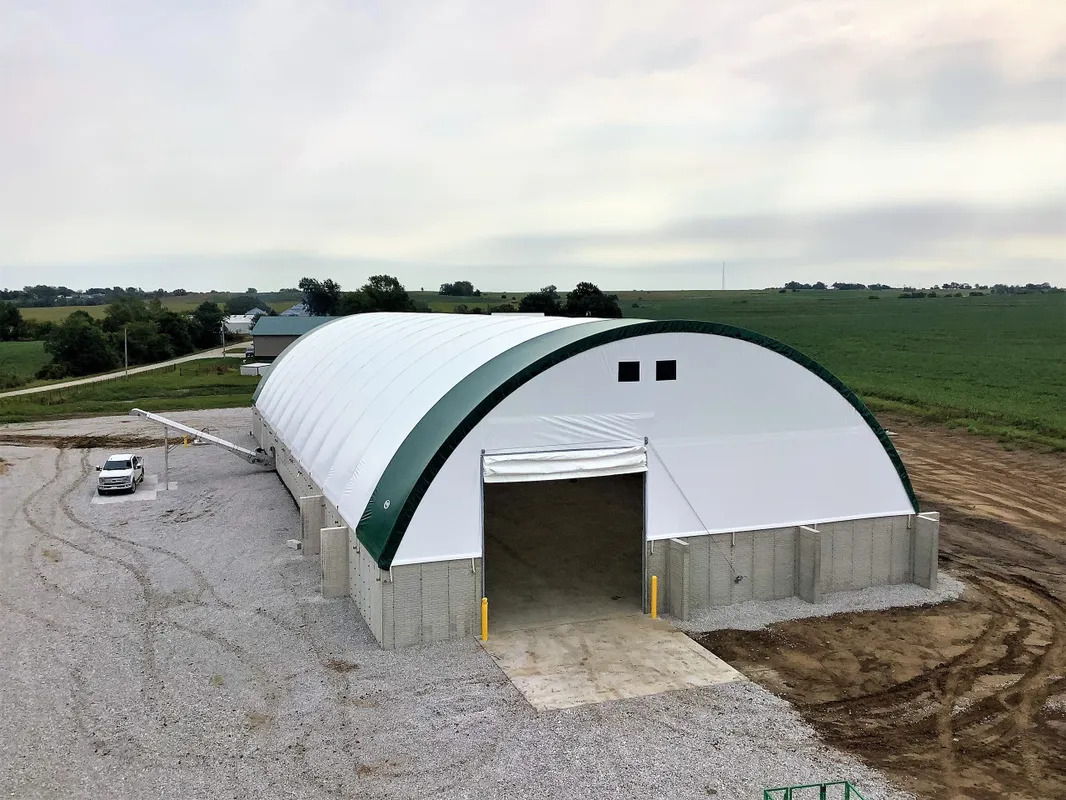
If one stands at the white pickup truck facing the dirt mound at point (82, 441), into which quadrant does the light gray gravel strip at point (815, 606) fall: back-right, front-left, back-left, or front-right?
back-right

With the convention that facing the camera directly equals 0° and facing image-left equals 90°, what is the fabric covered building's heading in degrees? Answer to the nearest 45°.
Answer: approximately 315°

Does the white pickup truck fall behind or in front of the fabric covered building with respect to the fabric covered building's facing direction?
behind

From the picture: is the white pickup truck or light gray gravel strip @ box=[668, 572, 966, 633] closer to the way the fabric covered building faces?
the light gray gravel strip

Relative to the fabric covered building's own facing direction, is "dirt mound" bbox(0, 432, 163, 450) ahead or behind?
behind

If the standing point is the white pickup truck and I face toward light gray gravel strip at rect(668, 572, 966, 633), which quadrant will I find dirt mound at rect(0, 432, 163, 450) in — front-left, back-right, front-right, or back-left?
back-left

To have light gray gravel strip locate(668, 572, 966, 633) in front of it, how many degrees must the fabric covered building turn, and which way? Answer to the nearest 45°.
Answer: approximately 45° to its left

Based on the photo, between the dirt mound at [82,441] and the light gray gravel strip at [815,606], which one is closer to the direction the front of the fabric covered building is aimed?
the light gray gravel strip
